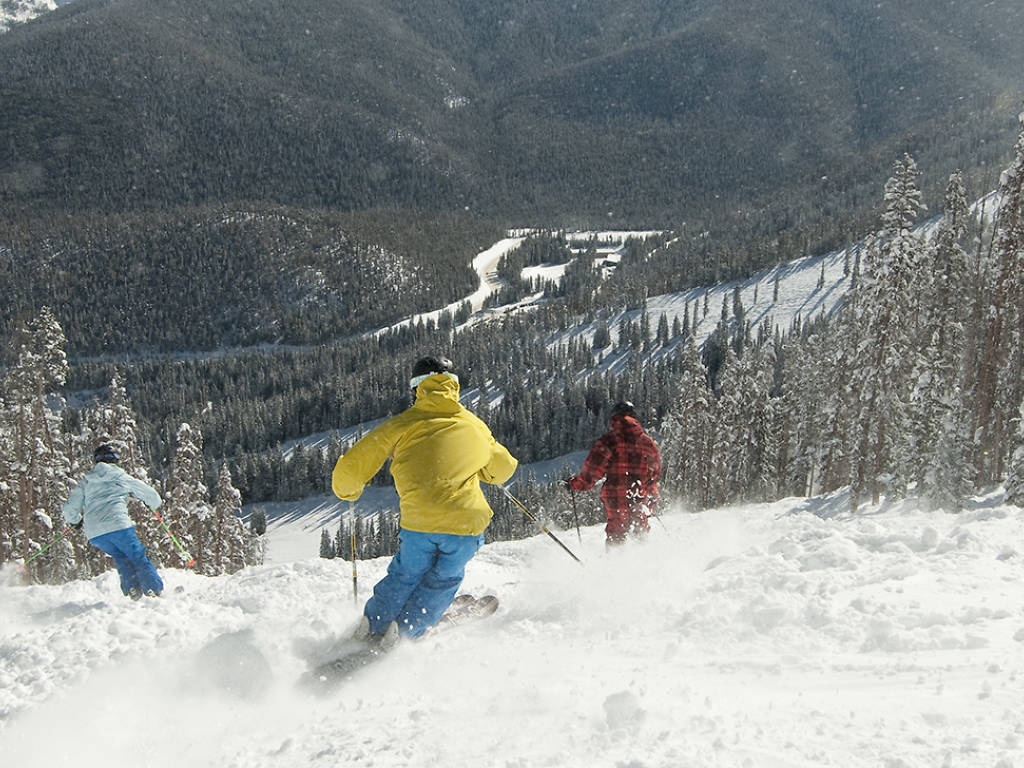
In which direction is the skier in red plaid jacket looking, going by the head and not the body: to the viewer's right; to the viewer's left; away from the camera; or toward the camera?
away from the camera

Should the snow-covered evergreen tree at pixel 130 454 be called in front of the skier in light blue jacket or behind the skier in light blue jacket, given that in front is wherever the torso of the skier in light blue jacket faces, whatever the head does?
in front

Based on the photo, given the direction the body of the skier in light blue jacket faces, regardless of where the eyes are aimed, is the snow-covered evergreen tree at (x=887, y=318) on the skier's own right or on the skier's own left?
on the skier's own right

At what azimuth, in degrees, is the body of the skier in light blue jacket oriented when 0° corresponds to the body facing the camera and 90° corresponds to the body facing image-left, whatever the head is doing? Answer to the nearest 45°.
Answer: approximately 180°

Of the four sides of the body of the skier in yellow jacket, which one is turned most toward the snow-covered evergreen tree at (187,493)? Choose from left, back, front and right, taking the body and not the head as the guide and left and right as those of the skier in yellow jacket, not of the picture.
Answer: front

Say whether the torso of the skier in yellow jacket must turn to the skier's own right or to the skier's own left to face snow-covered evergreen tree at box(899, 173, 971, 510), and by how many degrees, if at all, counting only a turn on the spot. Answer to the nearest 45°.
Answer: approximately 45° to the skier's own right

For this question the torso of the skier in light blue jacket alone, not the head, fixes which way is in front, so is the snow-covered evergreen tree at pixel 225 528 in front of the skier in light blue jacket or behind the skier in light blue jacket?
in front

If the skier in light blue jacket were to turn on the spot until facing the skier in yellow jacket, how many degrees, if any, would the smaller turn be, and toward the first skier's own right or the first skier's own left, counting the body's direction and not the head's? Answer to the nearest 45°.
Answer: approximately 135° to the first skier's own right

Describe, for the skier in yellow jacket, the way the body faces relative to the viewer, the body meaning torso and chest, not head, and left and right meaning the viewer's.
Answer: facing away from the viewer

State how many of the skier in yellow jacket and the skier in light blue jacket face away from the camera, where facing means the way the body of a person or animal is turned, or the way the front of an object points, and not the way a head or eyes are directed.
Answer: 2
